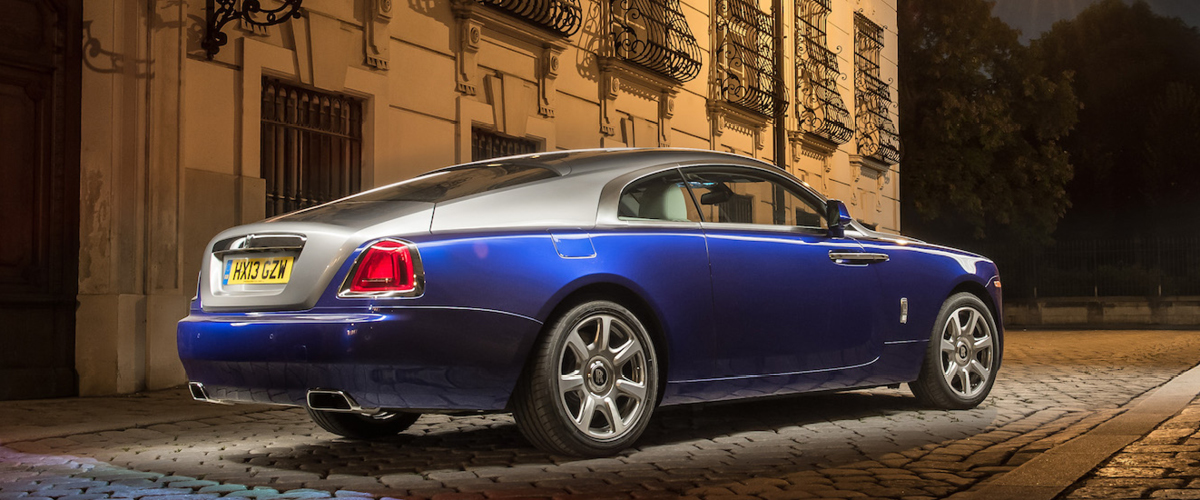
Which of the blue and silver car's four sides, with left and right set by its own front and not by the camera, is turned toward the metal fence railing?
front

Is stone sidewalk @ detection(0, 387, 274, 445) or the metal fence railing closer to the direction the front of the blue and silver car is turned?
the metal fence railing

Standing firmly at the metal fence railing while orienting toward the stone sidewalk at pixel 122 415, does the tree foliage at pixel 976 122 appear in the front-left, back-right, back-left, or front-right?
back-right

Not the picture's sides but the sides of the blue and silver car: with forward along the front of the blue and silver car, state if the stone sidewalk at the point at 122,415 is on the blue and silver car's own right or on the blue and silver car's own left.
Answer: on the blue and silver car's own left

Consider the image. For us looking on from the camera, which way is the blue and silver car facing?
facing away from the viewer and to the right of the viewer

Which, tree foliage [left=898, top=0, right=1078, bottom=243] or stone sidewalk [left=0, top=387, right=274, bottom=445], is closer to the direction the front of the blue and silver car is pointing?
the tree foliage

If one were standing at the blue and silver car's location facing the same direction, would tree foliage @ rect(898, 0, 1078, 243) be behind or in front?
in front
